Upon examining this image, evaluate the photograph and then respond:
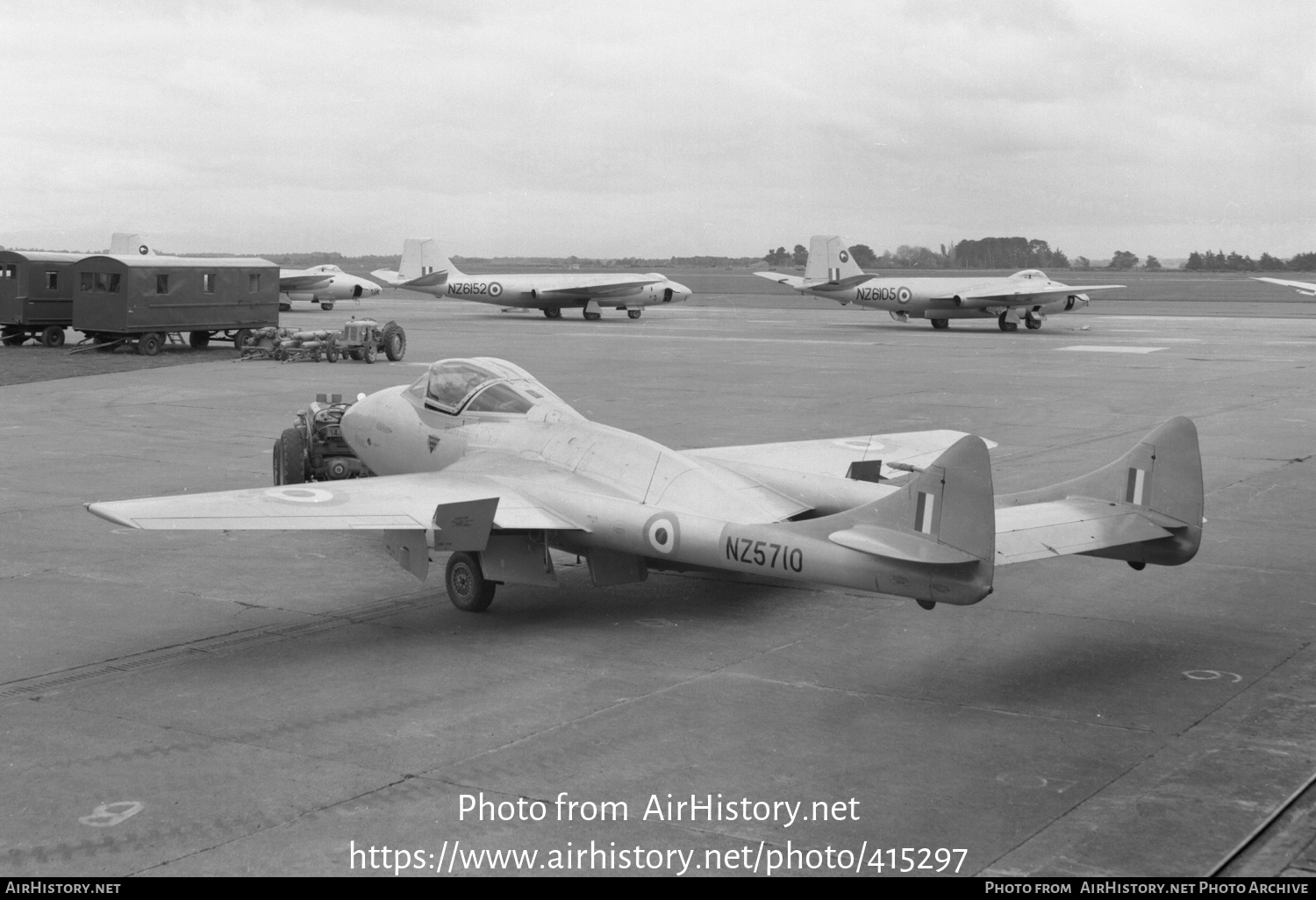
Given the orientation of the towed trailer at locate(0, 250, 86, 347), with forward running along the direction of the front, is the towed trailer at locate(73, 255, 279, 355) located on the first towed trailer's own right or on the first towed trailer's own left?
on the first towed trailer's own left

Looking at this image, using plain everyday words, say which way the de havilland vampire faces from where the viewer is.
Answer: facing away from the viewer and to the left of the viewer

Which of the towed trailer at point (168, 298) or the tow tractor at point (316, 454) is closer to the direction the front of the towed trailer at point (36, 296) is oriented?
the tow tractor

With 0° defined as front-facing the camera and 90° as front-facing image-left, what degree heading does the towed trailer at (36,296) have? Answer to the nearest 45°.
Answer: approximately 45°

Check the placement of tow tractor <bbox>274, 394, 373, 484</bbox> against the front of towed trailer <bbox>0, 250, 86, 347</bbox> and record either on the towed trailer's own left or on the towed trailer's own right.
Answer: on the towed trailer's own left

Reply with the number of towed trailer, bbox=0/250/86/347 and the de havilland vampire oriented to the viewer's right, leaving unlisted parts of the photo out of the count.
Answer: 0

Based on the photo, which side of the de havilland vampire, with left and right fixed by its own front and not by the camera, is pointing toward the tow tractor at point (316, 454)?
front
